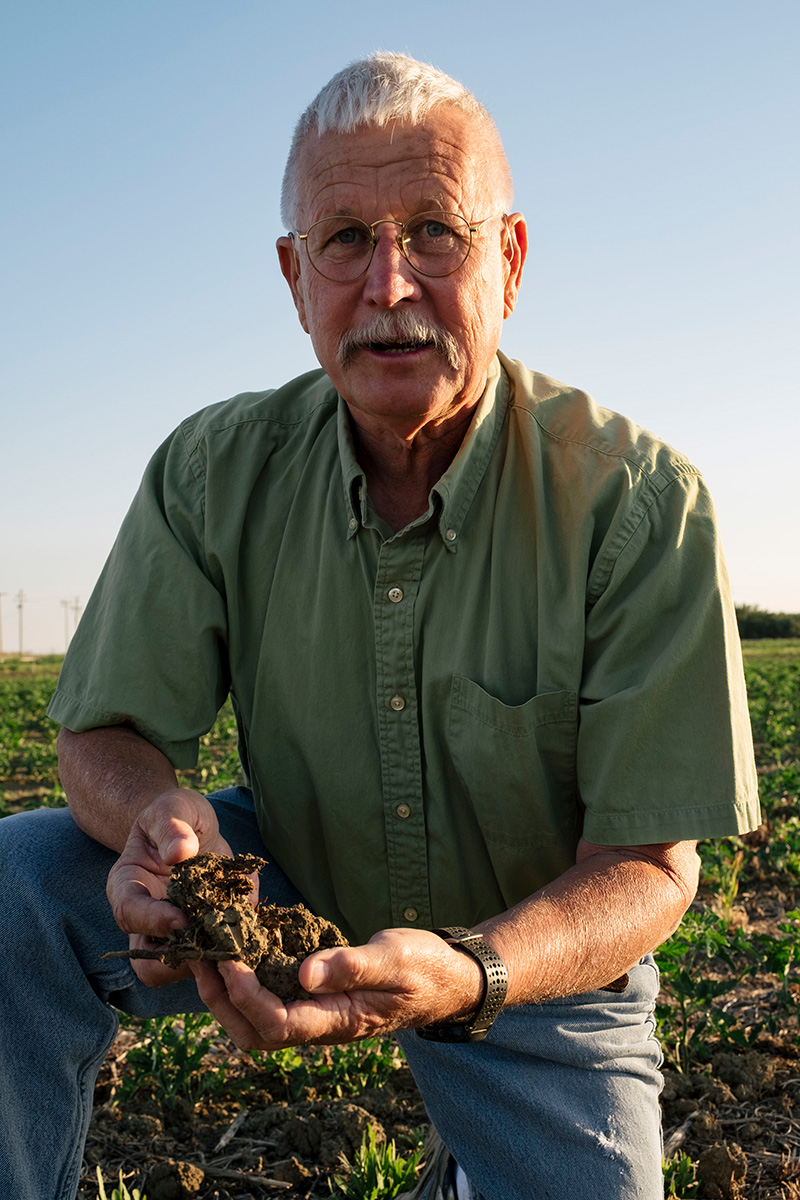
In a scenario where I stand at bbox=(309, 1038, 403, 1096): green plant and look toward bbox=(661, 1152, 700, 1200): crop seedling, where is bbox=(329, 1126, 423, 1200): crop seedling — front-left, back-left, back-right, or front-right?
front-right

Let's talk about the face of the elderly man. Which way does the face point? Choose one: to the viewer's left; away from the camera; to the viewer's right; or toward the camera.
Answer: toward the camera

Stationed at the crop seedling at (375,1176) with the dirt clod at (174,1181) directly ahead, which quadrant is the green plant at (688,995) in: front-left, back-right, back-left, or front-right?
back-right

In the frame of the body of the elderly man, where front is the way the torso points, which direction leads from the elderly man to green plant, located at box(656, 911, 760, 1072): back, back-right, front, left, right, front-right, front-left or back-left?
back-left

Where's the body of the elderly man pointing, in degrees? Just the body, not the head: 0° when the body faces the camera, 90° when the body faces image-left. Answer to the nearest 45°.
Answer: approximately 0°
